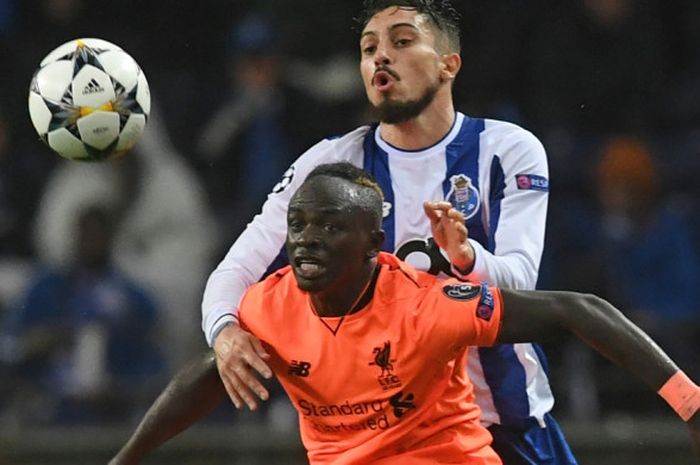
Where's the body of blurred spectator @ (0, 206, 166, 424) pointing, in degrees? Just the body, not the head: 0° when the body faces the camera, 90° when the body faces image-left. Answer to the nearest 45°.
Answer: approximately 0°

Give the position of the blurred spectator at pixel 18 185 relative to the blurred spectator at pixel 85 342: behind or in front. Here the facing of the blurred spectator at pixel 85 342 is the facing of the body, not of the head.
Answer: behind

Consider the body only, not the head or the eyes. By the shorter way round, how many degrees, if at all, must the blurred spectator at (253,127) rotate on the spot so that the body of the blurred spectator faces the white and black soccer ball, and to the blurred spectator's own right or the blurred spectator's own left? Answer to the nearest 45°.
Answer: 0° — they already face it

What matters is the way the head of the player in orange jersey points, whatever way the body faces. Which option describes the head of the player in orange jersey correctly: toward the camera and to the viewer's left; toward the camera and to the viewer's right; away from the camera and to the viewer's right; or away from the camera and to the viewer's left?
toward the camera and to the viewer's left

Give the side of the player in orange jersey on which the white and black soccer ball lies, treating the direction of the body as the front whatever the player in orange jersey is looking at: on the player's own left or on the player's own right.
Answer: on the player's own right

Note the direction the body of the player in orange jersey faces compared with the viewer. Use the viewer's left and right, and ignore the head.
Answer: facing the viewer and to the left of the viewer

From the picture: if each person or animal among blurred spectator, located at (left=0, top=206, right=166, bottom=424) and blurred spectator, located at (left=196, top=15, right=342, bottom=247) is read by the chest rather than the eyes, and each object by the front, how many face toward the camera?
2
